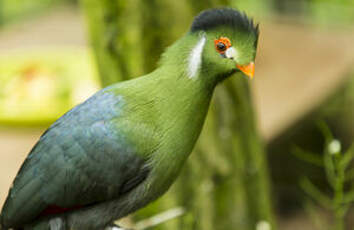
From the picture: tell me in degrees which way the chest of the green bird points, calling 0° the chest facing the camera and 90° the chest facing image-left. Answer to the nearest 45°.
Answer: approximately 270°
